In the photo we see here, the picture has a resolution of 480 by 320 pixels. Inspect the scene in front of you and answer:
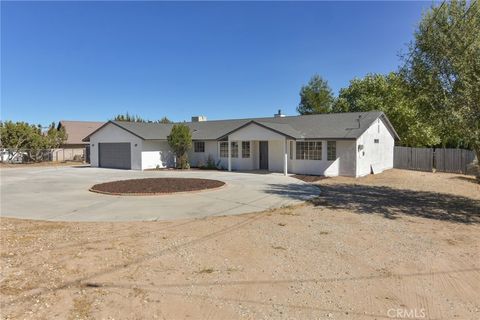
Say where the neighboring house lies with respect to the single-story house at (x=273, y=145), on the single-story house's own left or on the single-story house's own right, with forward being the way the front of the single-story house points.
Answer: on the single-story house's own right

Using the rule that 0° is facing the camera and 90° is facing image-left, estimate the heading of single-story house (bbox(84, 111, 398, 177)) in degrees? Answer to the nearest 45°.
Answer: approximately 45°

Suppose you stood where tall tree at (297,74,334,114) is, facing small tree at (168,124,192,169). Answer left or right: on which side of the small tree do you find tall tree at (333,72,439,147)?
left

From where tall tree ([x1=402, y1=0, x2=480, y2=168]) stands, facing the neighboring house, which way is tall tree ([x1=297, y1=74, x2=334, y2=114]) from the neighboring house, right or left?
right

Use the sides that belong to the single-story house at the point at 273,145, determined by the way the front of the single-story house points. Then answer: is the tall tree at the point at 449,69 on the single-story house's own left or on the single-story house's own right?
on the single-story house's own left

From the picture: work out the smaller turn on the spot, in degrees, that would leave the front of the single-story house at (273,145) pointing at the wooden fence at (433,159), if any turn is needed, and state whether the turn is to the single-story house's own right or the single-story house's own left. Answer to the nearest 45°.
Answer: approximately 135° to the single-story house's own left

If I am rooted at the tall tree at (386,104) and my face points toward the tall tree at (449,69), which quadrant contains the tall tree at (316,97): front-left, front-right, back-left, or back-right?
back-right

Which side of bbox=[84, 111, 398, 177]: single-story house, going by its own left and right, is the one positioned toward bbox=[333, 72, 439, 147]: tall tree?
back
